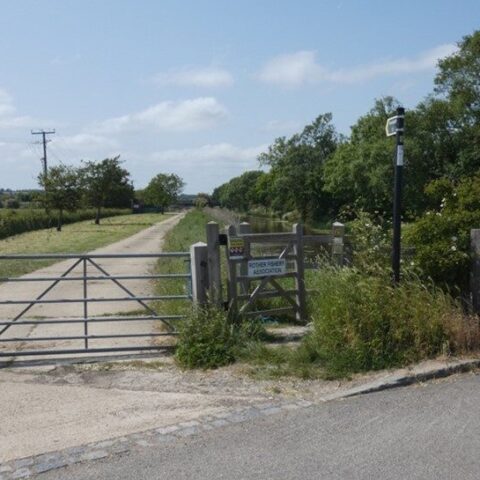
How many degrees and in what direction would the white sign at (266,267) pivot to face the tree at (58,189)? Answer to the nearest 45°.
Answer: approximately 180°

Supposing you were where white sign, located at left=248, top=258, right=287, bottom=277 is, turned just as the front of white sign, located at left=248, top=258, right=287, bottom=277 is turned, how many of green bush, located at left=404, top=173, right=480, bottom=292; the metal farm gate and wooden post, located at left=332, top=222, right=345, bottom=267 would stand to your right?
1

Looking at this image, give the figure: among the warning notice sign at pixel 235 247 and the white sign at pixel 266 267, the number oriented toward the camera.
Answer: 2

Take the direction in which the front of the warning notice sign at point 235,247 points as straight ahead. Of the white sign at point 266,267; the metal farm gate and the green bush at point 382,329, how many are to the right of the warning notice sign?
1

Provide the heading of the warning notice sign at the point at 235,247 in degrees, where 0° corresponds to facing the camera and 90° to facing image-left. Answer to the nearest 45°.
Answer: approximately 0°

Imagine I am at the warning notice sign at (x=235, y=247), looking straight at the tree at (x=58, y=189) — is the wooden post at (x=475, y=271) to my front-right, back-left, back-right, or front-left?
back-right

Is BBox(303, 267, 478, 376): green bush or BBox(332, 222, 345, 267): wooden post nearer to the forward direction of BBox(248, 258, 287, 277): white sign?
the green bush

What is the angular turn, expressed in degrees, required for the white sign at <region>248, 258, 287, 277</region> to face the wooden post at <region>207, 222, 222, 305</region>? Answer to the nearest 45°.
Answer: approximately 45° to its right

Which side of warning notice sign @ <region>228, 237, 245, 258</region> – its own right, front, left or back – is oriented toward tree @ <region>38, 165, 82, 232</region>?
back

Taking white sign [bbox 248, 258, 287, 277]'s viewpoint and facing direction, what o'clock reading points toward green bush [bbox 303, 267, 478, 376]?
The green bush is roughly at 11 o'clock from the white sign.
